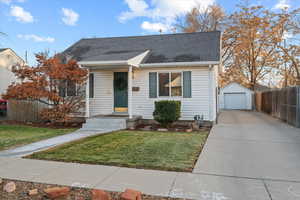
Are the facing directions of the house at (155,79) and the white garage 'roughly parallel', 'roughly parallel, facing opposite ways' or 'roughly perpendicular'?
roughly parallel

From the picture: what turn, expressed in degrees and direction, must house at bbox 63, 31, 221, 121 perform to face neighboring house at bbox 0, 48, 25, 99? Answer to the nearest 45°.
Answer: approximately 135° to its right

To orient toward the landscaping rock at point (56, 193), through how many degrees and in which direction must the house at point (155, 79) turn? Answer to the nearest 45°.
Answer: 0° — it already faces it

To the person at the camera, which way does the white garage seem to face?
facing the viewer

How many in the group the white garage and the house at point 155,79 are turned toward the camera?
2

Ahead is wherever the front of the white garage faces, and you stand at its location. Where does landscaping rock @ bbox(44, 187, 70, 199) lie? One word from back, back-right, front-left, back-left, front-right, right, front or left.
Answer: front

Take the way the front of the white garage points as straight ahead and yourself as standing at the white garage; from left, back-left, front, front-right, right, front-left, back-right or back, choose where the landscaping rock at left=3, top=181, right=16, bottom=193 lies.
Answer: front

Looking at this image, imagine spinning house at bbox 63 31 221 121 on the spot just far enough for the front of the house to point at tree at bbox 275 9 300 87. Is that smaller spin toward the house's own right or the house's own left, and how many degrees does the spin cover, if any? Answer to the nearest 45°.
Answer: approximately 135° to the house's own left

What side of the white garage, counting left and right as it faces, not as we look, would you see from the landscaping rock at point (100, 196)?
front

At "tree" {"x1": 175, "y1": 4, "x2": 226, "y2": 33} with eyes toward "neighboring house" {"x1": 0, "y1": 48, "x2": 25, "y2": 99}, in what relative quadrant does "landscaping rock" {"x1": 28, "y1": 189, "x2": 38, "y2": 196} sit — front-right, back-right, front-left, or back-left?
front-left

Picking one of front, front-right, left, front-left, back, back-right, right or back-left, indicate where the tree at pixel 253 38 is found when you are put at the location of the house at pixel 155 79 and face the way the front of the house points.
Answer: back-left

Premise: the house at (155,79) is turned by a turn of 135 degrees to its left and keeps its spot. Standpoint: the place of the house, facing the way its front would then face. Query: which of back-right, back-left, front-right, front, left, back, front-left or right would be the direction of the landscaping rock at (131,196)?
back-right
